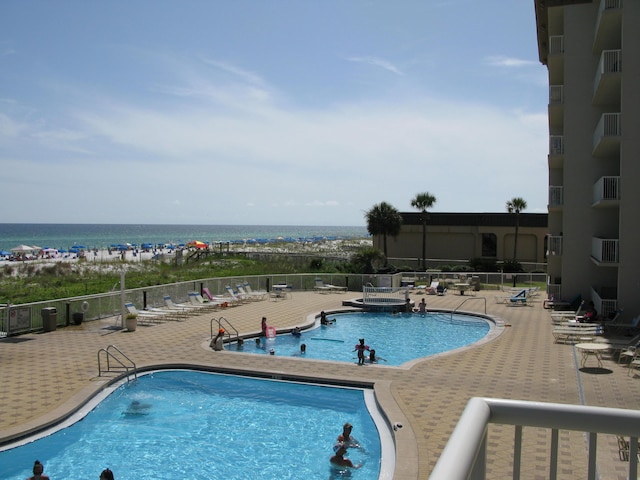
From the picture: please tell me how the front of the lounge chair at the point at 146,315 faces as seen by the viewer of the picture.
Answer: facing to the right of the viewer

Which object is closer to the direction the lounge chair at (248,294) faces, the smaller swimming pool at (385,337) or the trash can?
the smaller swimming pool

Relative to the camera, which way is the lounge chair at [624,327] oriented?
to the viewer's left

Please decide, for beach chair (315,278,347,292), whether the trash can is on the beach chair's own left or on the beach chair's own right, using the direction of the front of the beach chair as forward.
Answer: on the beach chair's own right

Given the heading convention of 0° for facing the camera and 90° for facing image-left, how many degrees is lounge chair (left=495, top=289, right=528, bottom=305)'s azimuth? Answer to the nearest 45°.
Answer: approximately 90°

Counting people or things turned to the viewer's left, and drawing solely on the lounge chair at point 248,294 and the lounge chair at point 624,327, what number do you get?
1

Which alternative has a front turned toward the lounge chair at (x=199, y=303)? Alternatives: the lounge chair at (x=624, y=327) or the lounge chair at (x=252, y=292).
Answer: the lounge chair at (x=624, y=327)
